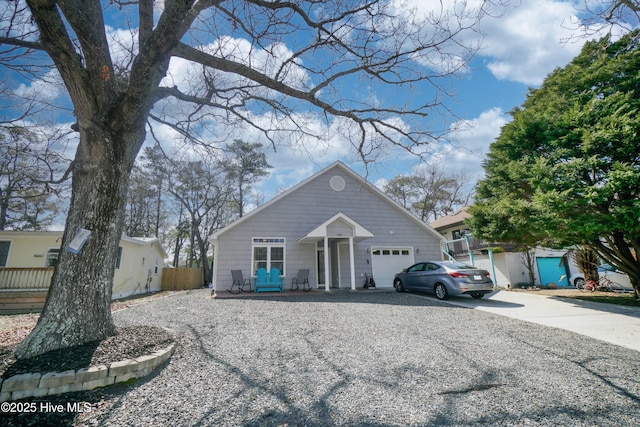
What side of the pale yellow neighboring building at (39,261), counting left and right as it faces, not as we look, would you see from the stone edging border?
front

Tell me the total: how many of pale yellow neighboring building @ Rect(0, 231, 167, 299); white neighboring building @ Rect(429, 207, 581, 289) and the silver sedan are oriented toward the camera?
2

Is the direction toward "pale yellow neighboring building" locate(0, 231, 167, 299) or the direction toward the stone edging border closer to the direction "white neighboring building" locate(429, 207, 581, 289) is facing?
the stone edging border

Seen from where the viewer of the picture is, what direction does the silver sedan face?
facing away from the viewer and to the left of the viewer

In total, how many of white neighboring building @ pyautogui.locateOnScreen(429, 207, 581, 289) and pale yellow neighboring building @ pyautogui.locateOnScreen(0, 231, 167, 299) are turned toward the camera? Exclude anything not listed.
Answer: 2

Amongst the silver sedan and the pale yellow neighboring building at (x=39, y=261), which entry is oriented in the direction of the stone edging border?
the pale yellow neighboring building

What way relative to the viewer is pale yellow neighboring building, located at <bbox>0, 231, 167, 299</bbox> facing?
toward the camera

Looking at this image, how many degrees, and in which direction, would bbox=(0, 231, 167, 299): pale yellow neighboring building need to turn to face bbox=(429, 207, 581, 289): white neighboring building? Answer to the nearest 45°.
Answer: approximately 45° to its left

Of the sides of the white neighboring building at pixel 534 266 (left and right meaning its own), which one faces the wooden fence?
right

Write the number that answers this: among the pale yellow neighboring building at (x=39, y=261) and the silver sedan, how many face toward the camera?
1

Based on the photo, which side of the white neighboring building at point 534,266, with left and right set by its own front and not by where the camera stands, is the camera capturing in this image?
front

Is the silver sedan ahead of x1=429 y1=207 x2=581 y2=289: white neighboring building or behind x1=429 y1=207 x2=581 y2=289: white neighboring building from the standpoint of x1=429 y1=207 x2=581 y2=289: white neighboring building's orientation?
ahead
